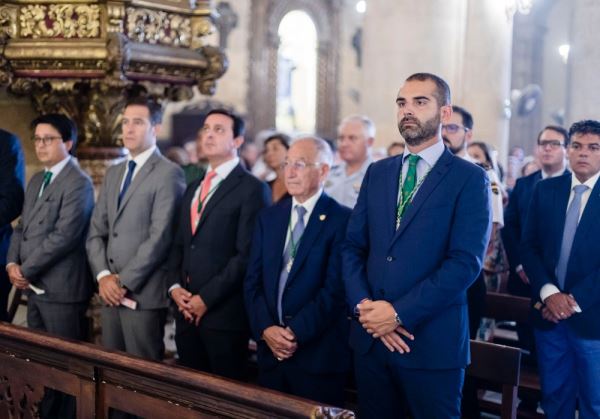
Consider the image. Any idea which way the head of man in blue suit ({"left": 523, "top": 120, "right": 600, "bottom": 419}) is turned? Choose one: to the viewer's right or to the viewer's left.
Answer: to the viewer's left

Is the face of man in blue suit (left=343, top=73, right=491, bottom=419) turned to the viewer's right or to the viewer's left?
to the viewer's left

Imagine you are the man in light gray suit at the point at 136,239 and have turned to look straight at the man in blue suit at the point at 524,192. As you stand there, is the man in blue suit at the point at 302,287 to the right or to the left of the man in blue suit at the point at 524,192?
right

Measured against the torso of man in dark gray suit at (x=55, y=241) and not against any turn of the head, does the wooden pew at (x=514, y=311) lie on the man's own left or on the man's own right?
on the man's own left

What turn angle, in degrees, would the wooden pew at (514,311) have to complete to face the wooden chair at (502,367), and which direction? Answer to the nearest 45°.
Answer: approximately 45° to its left

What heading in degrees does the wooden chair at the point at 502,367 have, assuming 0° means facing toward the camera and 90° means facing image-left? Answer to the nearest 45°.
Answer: approximately 45°

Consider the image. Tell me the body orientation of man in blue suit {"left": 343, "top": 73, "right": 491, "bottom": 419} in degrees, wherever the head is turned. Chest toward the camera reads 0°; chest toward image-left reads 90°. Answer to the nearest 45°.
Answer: approximately 45°

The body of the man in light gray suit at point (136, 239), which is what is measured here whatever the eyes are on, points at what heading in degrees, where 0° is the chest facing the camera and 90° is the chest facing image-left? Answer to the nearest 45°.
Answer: approximately 45°

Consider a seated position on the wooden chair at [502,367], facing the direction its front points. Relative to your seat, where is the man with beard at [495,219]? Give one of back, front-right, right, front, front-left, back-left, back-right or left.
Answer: back-right

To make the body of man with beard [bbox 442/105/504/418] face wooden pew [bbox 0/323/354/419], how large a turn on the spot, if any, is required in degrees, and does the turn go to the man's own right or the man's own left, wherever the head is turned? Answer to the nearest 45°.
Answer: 0° — they already face it

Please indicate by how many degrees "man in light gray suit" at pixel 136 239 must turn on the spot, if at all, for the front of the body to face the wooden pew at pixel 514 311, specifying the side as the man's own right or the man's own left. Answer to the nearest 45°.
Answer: approximately 135° to the man's own left

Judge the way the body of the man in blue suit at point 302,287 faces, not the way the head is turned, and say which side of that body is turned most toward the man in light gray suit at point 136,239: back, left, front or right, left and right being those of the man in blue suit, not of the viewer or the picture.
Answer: right
